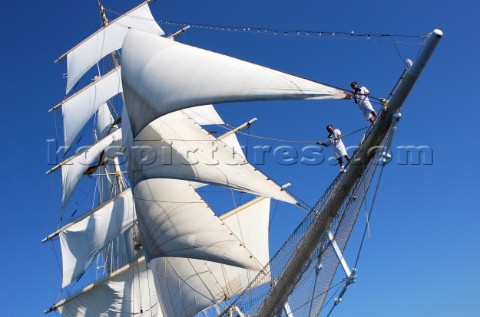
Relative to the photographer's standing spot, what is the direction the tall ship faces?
facing the viewer and to the right of the viewer
